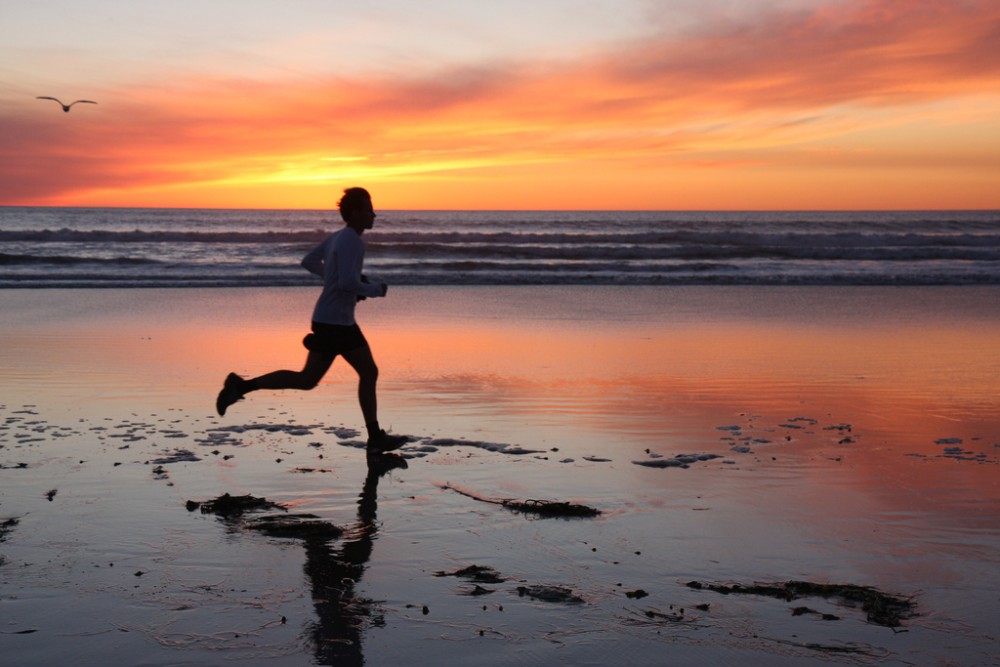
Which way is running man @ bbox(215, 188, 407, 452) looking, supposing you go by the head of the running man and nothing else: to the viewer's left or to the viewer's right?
to the viewer's right

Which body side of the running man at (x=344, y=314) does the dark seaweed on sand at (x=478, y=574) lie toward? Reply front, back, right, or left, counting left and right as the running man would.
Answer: right

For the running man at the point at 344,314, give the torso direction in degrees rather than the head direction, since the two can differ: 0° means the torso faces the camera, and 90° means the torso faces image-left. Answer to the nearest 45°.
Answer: approximately 270°

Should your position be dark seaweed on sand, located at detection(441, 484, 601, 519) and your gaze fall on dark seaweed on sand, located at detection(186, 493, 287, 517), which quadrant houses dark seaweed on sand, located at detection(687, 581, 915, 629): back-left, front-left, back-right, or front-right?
back-left

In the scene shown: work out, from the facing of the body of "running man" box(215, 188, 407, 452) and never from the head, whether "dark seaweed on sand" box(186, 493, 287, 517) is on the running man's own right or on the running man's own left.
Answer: on the running man's own right

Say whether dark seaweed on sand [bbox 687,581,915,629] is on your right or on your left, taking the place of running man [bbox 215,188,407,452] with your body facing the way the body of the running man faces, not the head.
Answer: on your right

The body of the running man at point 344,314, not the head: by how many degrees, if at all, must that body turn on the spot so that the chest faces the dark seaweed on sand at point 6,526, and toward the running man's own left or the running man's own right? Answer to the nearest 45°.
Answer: approximately 135° to the running man's own right
